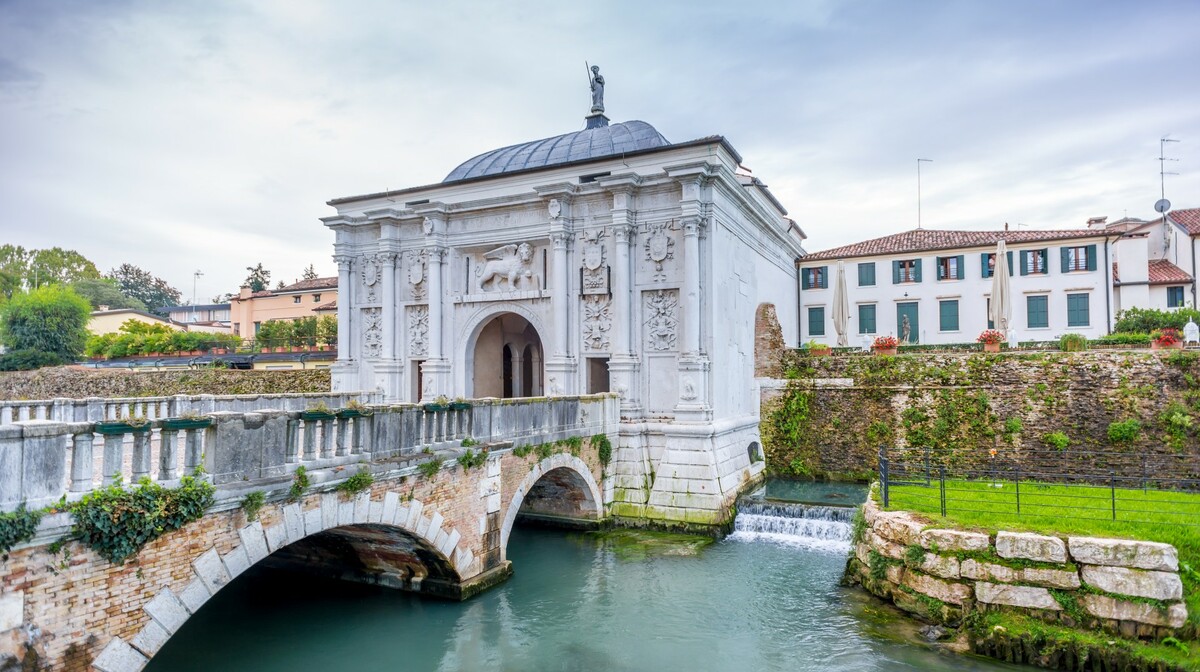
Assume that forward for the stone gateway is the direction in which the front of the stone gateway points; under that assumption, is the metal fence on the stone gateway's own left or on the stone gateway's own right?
on the stone gateway's own left

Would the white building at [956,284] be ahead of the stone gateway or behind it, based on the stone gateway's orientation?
behind

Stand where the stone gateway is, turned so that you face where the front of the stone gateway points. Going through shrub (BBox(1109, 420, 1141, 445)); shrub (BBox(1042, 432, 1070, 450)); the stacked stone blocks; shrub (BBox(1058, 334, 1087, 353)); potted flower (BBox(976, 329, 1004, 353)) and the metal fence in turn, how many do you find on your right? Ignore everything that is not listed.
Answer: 0

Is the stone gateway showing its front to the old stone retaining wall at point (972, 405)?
no

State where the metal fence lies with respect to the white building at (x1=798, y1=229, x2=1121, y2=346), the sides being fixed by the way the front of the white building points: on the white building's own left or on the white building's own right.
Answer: on the white building's own left

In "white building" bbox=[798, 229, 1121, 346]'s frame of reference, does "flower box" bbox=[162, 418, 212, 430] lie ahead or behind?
ahead

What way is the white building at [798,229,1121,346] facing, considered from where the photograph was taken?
facing the viewer and to the left of the viewer

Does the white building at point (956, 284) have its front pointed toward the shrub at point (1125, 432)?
no

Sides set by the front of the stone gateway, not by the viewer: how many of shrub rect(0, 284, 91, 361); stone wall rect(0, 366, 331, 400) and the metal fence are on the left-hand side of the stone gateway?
1

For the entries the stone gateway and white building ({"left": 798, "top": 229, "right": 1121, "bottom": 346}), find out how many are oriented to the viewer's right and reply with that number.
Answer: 0

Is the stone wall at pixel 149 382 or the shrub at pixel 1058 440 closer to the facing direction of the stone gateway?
the stone wall

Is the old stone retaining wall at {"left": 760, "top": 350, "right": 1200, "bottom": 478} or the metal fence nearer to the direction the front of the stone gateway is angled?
the metal fence

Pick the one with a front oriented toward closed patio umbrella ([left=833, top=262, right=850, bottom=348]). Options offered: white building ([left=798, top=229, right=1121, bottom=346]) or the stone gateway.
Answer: the white building

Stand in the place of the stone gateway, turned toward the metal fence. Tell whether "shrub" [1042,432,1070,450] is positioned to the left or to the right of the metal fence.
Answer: left

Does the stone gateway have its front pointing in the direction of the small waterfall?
no

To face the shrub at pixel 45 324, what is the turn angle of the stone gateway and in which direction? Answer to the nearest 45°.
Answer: approximately 90° to its right

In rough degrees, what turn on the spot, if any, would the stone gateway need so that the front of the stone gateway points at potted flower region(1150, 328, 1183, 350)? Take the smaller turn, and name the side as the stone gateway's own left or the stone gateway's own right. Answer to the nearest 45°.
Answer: approximately 135° to the stone gateway's own left

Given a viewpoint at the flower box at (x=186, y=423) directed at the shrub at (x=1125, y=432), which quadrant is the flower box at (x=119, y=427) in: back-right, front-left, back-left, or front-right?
back-right

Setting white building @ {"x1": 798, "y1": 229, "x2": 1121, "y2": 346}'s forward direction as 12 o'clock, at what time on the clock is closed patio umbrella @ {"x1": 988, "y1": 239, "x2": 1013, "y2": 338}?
The closed patio umbrella is roughly at 10 o'clock from the white building.
